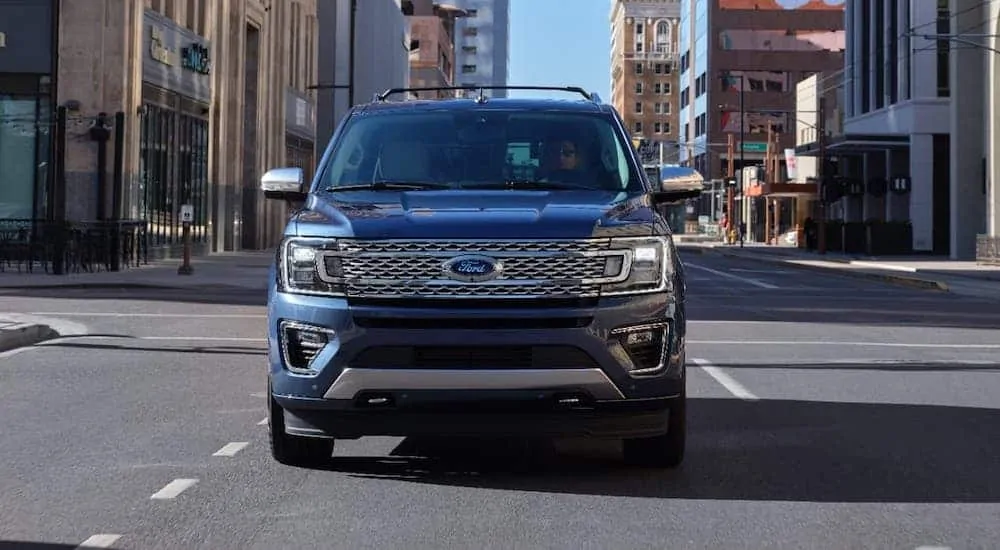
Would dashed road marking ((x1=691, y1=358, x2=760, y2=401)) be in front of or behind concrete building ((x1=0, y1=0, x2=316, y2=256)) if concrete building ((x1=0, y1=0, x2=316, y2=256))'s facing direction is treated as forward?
in front

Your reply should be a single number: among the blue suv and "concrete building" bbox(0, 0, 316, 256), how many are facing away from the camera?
0

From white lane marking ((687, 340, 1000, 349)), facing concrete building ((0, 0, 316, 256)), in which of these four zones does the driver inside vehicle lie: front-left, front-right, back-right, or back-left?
back-left

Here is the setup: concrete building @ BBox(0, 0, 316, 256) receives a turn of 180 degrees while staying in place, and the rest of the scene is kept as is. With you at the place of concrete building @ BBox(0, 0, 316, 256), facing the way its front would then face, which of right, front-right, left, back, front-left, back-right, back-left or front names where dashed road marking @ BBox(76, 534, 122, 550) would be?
back-left

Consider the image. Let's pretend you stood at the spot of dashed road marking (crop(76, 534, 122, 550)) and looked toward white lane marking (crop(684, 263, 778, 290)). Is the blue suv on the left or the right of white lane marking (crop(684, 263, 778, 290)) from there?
right

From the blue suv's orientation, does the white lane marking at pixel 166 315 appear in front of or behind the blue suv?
behind

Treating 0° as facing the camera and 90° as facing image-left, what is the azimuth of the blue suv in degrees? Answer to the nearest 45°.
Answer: approximately 0°

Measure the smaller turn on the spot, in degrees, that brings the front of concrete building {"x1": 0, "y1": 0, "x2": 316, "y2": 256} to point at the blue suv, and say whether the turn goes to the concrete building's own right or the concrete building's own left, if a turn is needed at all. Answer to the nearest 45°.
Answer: approximately 45° to the concrete building's own right

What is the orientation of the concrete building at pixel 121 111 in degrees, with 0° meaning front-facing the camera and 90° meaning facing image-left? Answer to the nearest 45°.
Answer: approximately 315°

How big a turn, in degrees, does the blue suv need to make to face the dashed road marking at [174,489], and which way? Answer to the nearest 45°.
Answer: approximately 90° to its right

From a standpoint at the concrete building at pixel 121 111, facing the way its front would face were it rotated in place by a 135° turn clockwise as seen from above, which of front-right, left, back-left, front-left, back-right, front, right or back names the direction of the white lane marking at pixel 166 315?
left

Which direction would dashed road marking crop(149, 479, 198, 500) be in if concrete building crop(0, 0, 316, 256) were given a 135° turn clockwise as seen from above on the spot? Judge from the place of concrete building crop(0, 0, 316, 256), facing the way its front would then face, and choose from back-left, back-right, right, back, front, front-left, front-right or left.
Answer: left
